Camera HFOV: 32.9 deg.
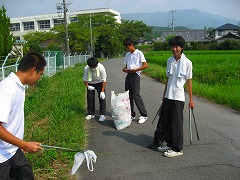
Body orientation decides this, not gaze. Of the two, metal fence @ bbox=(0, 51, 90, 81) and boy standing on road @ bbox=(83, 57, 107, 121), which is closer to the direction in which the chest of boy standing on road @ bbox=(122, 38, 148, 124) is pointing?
the boy standing on road

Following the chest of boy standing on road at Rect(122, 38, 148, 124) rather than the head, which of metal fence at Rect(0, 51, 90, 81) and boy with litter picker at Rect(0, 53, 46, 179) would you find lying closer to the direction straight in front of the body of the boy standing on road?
the boy with litter picker

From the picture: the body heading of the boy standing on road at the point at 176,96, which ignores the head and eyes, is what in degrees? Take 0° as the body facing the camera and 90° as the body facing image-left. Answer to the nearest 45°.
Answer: approximately 45°

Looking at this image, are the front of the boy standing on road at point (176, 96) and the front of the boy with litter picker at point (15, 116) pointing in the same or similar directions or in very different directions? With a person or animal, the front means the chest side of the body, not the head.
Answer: very different directions

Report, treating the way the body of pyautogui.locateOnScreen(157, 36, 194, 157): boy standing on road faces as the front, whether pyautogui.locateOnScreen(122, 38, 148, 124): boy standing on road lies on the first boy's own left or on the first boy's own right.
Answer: on the first boy's own right

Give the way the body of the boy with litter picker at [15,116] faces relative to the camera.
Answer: to the viewer's right

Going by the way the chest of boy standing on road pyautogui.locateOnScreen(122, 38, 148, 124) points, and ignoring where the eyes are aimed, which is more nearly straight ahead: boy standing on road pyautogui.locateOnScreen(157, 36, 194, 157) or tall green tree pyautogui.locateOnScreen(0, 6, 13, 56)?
the boy standing on road

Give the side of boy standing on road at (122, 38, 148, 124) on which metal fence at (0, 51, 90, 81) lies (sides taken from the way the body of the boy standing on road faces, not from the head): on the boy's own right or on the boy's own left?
on the boy's own right

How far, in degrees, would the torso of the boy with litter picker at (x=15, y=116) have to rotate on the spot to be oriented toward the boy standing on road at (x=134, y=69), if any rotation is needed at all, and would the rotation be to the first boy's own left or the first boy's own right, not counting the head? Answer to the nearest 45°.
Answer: approximately 45° to the first boy's own left

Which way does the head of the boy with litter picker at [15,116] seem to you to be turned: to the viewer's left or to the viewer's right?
to the viewer's right

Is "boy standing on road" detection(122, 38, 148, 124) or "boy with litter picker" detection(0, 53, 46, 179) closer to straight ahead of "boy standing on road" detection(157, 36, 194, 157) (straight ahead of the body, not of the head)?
the boy with litter picker
